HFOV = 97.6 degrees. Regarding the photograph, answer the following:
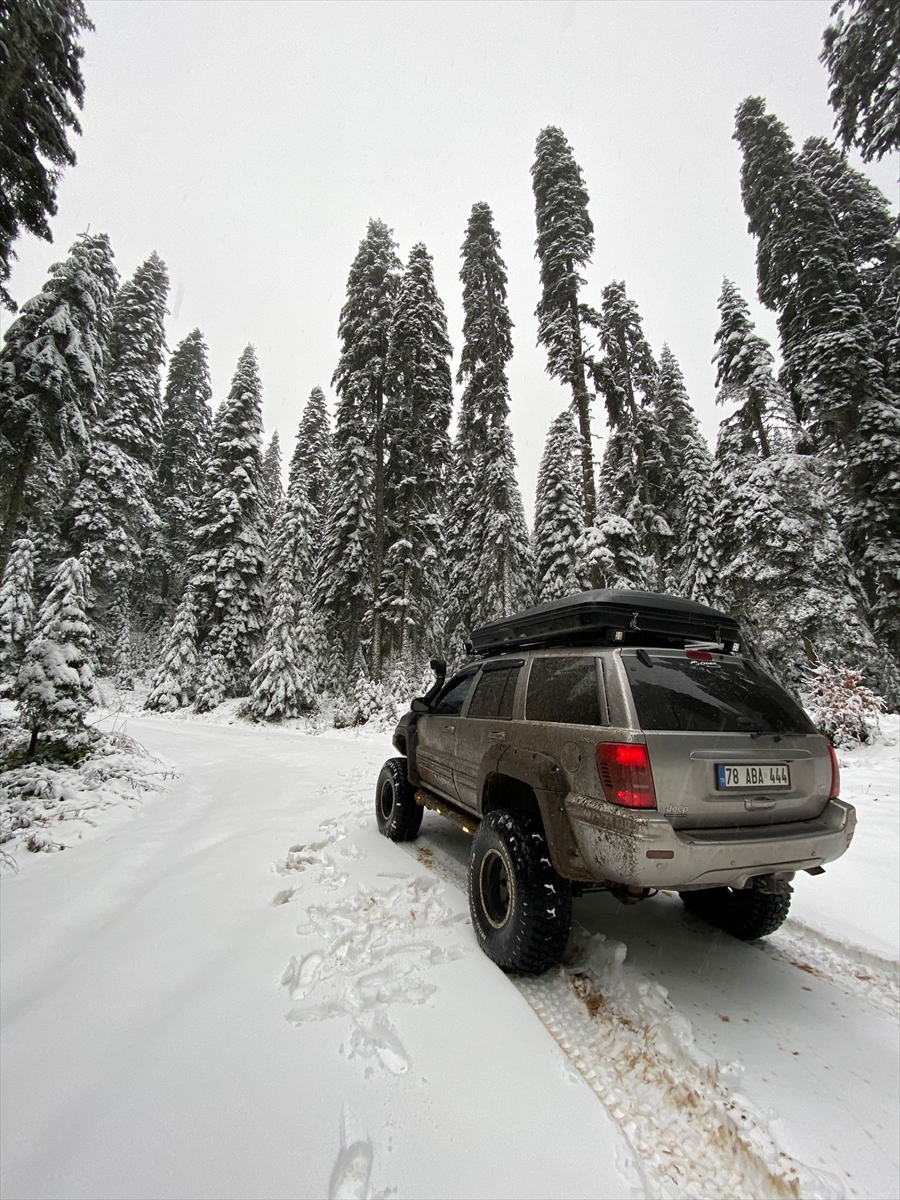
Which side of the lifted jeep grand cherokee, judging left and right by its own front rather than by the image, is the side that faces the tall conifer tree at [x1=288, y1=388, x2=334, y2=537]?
front

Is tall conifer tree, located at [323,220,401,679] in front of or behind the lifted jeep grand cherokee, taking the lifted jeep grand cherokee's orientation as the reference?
in front

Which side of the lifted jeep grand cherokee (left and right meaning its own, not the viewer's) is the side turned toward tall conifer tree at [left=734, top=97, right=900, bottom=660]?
right

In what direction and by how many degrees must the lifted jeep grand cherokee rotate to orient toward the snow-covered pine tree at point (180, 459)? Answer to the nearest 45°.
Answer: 0° — it already faces it

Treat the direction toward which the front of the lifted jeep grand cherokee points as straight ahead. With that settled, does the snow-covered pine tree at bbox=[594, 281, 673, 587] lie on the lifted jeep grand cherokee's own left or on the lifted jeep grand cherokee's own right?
on the lifted jeep grand cherokee's own right

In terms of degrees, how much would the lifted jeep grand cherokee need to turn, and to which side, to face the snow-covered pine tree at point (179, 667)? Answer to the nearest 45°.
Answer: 0° — it already faces it

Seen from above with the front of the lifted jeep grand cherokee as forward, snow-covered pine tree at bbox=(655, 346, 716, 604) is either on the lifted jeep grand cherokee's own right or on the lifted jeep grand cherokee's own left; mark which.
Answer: on the lifted jeep grand cherokee's own right

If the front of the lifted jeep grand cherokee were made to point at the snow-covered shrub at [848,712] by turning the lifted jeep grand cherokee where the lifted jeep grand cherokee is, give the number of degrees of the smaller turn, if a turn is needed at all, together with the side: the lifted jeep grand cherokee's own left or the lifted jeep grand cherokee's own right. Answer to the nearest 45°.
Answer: approximately 90° to the lifted jeep grand cherokee's own right

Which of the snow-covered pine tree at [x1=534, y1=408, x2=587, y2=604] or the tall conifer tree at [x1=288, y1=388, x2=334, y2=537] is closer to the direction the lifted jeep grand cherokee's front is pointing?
the tall conifer tree

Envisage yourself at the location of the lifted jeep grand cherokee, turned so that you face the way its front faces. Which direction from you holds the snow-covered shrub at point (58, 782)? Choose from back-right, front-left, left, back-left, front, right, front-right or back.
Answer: front-left

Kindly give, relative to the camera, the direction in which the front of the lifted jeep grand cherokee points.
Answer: facing away from the viewer and to the left of the viewer
